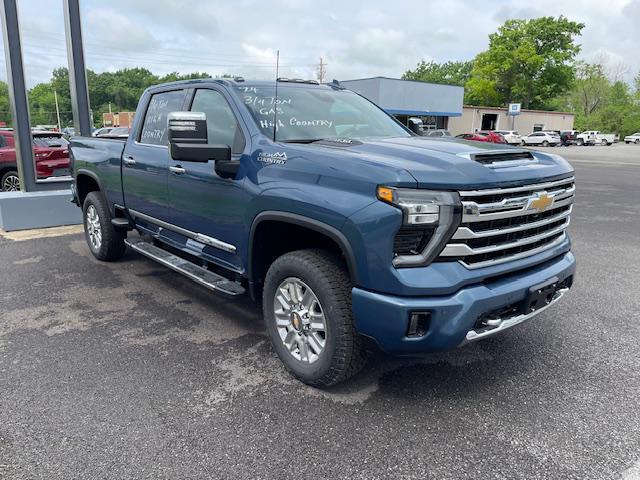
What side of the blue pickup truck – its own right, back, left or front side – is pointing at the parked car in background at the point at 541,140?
left

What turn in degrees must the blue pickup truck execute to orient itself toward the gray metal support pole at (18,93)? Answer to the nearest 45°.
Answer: approximately 180°

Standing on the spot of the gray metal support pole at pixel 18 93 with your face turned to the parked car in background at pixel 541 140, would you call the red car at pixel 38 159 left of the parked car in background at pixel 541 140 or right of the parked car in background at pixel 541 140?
left

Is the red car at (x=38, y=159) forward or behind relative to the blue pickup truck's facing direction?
behind

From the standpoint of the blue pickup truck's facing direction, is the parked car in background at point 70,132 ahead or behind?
behind

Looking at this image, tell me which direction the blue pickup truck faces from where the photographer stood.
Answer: facing the viewer and to the right of the viewer

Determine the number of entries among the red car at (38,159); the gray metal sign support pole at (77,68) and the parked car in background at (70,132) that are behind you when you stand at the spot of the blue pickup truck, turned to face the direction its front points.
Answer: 3
